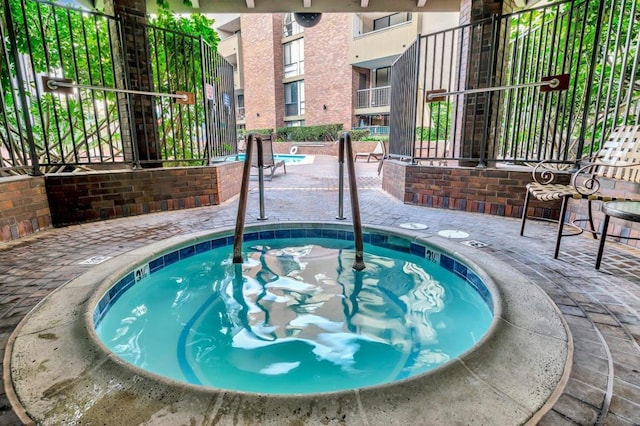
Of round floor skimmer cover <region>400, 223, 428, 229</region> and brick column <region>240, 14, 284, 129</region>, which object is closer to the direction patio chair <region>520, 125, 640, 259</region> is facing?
the round floor skimmer cover

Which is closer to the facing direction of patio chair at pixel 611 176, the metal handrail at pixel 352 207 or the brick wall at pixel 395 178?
the metal handrail

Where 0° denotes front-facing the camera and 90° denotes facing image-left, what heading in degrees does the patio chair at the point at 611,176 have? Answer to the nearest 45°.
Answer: approximately 45°

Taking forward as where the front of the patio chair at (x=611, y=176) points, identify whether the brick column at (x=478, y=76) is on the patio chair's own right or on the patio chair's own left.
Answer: on the patio chair's own right

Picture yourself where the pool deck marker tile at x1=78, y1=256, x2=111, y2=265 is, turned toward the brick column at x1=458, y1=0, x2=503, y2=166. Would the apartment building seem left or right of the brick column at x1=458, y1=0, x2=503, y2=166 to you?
left

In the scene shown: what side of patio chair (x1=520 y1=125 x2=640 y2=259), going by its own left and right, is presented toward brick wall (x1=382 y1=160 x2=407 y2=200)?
right

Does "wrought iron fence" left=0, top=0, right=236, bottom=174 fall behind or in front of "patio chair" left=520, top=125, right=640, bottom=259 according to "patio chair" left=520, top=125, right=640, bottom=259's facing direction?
in front

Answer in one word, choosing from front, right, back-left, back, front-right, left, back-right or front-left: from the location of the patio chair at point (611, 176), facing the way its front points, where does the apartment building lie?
right

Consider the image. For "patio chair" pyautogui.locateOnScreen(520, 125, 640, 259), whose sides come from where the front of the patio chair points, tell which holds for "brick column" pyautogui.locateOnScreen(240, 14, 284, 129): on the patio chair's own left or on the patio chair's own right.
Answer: on the patio chair's own right

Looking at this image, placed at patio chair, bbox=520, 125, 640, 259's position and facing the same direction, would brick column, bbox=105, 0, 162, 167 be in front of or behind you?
in front

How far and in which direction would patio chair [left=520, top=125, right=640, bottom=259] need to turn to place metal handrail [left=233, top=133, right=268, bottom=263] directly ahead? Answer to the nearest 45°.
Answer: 0° — it already faces it

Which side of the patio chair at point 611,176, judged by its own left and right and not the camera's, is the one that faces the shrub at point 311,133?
right

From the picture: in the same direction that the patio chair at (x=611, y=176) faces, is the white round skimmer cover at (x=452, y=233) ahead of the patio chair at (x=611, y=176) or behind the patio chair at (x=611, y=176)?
ahead
